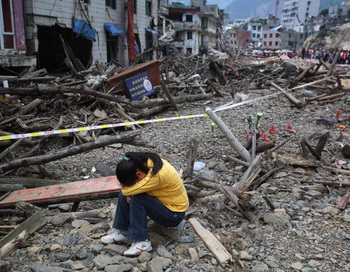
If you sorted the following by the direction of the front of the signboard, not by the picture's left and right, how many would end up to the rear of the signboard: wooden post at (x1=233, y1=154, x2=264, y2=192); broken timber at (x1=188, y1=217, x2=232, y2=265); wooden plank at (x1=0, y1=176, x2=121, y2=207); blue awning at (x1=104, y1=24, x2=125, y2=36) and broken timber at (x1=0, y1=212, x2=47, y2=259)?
1

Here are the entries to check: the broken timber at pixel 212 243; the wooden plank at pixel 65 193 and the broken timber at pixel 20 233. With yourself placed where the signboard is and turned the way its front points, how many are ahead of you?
3

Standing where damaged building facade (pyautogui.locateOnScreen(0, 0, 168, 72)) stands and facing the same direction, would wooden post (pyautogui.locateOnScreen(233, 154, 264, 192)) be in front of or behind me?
in front

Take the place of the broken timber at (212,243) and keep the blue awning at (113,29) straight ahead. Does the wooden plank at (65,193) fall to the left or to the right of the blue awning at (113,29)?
left

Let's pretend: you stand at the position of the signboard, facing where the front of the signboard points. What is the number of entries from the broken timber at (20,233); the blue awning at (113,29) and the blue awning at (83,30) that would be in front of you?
1

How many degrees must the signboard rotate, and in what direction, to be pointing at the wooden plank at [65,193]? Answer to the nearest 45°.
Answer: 0° — it already faces it

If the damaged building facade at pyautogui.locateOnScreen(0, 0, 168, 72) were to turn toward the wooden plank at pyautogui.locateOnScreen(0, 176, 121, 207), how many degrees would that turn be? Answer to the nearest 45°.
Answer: approximately 45° to its right

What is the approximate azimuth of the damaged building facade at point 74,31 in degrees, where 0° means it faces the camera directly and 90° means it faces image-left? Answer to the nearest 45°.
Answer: approximately 315°

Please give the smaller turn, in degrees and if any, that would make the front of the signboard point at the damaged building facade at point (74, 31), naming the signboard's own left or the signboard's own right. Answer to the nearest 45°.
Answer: approximately 135° to the signboard's own right

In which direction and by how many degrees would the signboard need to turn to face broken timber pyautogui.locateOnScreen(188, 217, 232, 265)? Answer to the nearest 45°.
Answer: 0° — it already faces it

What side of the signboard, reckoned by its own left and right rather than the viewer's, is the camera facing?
front

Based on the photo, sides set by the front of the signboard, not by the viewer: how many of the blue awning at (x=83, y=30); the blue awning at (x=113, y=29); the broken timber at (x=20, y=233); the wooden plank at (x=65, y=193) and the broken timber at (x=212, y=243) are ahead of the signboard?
3

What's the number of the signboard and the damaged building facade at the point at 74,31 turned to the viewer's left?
0
